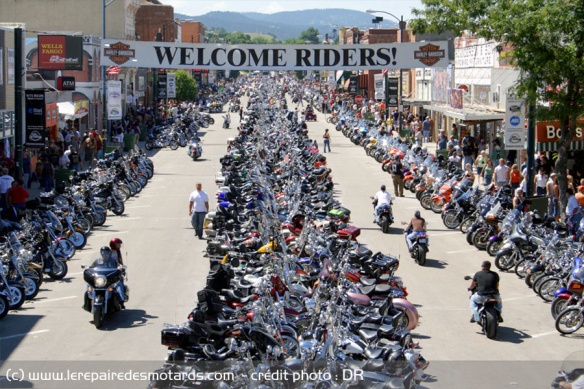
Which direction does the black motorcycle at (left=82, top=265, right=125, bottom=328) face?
toward the camera

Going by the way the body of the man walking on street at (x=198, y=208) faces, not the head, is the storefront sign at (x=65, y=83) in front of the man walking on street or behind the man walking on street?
behind

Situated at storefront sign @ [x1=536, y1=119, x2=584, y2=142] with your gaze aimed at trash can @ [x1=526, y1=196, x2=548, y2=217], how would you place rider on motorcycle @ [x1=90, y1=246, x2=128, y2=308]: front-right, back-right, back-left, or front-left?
front-right

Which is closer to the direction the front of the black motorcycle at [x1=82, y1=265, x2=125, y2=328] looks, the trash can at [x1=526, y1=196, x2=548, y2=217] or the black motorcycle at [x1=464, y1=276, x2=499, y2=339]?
the black motorcycle

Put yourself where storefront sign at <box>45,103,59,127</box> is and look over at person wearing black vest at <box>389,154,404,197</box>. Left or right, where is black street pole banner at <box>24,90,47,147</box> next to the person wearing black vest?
right

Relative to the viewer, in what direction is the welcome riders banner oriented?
toward the camera

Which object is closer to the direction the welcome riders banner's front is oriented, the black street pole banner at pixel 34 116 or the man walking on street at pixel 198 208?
the man walking on street

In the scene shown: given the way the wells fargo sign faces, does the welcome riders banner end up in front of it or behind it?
in front

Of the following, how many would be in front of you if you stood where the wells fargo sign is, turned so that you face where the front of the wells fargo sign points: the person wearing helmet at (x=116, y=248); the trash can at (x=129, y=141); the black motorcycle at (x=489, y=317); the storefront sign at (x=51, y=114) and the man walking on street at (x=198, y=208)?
4

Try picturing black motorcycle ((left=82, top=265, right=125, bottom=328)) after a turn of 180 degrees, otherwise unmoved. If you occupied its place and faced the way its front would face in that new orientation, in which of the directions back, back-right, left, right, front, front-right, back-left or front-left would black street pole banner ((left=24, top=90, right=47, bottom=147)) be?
front
